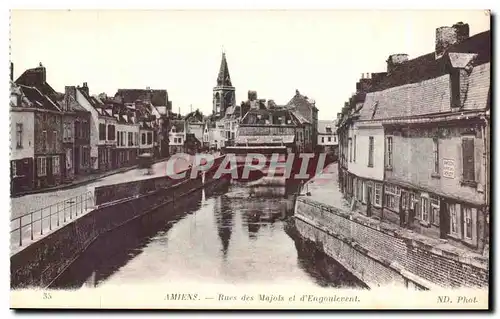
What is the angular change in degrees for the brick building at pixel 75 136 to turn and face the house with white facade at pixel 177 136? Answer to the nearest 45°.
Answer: approximately 45° to its left

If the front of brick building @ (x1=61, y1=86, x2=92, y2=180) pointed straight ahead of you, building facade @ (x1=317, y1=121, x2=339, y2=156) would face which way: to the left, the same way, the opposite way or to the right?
to the right

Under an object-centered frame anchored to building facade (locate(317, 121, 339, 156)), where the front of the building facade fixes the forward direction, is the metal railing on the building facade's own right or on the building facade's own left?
on the building facade's own right
